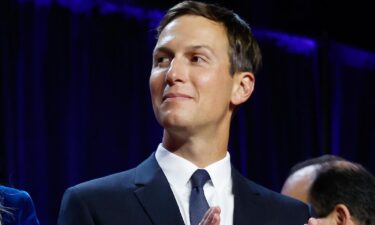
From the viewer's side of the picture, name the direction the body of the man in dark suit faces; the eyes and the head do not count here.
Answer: toward the camera

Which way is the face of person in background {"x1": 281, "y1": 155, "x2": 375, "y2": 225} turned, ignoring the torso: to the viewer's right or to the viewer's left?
to the viewer's left

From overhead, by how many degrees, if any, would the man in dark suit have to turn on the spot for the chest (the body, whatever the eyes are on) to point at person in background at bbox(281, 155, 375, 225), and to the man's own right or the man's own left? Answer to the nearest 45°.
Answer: approximately 135° to the man's own left
